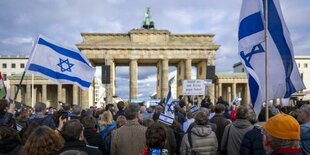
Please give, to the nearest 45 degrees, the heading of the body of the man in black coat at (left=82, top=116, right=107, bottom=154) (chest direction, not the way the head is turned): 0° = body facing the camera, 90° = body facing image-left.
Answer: approximately 180°

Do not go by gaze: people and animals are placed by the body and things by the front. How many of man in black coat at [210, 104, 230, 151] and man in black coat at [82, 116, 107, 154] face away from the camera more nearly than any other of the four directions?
2

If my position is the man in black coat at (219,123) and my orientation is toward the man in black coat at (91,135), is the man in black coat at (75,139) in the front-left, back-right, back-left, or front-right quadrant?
front-left

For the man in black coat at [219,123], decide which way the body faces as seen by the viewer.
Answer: away from the camera

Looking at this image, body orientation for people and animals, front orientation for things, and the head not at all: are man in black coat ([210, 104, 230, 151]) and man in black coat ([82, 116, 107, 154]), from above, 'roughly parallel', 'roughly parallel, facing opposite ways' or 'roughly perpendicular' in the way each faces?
roughly parallel

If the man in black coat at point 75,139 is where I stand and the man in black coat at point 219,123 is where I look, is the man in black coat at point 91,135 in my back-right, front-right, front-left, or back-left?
front-left

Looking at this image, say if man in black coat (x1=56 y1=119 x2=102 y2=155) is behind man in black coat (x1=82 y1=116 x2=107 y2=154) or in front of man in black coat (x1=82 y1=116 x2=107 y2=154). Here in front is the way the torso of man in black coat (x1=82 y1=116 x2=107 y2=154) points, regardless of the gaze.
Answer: behind

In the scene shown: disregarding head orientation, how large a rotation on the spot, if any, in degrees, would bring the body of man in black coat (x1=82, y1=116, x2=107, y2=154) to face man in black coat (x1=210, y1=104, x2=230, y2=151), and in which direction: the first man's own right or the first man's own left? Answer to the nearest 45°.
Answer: approximately 45° to the first man's own right

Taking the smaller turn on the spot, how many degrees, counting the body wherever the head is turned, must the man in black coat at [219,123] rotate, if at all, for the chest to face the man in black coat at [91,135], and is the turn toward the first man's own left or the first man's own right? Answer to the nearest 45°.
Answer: approximately 135° to the first man's own left
